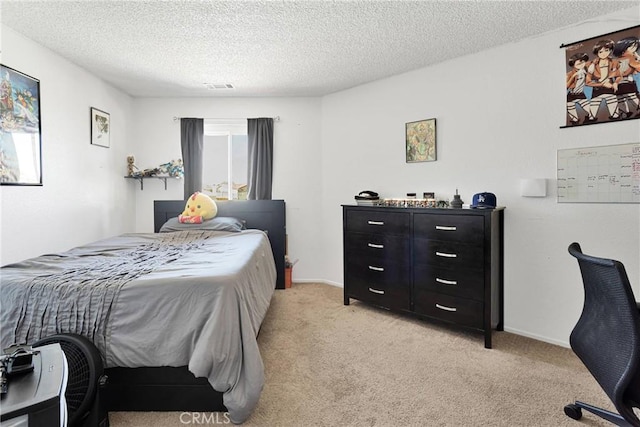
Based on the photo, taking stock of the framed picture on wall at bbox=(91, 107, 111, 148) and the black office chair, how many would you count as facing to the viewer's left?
0

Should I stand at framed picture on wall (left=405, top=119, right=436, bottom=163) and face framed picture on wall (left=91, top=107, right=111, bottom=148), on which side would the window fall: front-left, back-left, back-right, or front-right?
front-right

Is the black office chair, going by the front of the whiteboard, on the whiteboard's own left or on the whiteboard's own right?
on the whiteboard's own left

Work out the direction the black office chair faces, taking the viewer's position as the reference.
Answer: facing away from the viewer and to the right of the viewer

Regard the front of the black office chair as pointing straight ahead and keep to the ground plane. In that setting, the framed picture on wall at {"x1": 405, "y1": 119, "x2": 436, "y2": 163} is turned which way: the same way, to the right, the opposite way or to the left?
the opposite way

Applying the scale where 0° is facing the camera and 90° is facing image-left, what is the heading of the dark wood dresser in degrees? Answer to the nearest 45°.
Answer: approximately 45°

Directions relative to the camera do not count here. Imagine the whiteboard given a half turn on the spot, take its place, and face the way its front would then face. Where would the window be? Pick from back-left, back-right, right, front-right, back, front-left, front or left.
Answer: back-left

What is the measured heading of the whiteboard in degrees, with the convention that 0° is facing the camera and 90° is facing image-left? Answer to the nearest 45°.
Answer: approximately 45°

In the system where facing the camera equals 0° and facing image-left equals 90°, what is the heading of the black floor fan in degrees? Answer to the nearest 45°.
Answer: approximately 45°

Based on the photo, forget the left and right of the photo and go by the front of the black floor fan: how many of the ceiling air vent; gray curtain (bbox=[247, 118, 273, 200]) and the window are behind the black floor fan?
3

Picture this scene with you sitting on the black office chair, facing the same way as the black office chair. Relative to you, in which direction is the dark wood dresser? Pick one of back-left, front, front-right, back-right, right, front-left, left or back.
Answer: left

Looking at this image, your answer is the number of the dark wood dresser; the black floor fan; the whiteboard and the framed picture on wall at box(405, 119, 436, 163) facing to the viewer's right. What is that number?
0

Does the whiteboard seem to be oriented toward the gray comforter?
yes

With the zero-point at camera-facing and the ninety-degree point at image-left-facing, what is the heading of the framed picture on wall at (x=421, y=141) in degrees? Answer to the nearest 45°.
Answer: approximately 45°

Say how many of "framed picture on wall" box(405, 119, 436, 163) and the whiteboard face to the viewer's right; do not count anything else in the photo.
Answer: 0

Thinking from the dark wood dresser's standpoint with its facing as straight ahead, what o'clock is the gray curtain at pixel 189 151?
The gray curtain is roughly at 2 o'clock from the dark wood dresser.

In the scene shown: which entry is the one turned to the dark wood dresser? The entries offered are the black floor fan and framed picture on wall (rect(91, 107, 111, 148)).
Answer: the framed picture on wall

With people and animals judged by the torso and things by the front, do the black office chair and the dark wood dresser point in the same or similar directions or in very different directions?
very different directions
